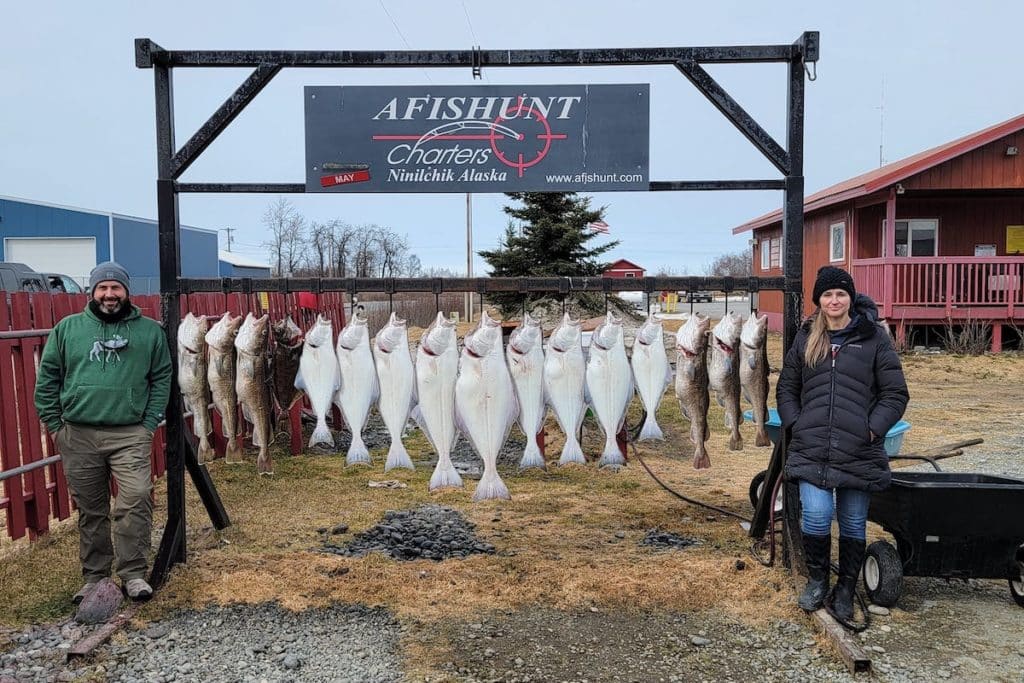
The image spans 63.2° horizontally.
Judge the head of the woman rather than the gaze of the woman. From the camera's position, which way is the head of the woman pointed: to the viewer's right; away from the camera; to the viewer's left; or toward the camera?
toward the camera

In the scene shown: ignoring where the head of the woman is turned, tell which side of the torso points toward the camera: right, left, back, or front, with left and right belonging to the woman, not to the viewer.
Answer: front

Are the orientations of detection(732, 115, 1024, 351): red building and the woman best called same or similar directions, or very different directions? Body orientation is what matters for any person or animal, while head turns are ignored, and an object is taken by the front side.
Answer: same or similar directions

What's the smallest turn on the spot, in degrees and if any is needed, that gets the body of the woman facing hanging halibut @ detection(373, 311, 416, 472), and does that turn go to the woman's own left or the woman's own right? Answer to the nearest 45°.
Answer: approximately 90° to the woman's own right

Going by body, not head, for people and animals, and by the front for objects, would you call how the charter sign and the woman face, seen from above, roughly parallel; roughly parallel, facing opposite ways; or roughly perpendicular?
roughly parallel

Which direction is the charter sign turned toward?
toward the camera

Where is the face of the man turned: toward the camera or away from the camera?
toward the camera

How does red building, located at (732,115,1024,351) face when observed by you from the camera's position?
facing the viewer

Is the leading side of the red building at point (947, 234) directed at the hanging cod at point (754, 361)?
yes

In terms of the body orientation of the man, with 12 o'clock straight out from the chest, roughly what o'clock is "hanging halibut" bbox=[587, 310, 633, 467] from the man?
The hanging halibut is roughly at 10 o'clock from the man.

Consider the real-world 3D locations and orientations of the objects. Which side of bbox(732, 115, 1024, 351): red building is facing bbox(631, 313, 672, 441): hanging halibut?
front

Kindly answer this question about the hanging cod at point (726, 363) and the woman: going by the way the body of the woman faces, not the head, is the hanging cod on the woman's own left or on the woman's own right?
on the woman's own right

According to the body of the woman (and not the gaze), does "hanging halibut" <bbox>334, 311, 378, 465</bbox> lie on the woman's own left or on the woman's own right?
on the woman's own right
